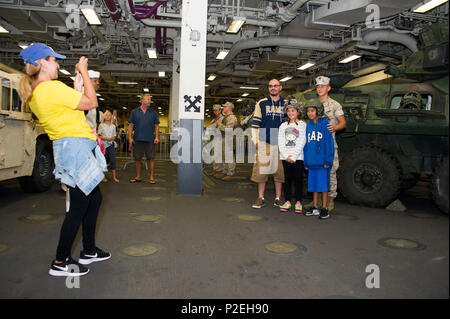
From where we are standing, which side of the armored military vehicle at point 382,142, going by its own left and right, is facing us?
left

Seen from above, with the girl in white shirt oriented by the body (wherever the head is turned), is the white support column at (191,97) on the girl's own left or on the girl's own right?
on the girl's own right

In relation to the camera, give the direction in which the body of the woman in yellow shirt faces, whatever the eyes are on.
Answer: to the viewer's right

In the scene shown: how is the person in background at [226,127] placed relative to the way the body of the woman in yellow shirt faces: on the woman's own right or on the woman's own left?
on the woman's own left

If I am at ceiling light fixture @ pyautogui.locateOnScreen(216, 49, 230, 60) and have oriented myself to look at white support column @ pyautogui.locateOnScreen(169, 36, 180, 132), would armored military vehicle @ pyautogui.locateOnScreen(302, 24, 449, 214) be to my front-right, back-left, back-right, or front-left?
back-left
